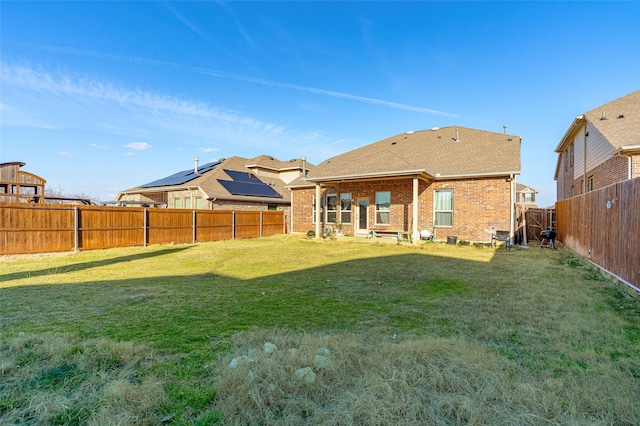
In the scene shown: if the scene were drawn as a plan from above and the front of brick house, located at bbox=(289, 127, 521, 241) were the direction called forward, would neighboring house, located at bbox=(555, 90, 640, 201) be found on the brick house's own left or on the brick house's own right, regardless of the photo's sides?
on the brick house's own right

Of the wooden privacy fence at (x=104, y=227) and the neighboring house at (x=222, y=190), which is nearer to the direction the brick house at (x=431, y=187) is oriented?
the neighboring house

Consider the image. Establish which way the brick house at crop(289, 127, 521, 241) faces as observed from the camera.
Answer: facing away from the viewer

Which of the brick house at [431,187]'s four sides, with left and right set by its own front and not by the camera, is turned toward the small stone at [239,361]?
back

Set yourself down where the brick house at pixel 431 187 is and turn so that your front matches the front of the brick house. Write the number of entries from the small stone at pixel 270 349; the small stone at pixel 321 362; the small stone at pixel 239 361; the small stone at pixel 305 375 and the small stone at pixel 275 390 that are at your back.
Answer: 5

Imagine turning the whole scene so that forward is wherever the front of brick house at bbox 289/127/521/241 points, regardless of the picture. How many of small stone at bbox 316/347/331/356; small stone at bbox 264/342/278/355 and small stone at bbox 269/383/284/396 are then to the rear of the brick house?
3

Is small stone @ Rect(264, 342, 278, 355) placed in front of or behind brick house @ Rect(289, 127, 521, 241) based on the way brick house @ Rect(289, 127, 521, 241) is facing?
behind

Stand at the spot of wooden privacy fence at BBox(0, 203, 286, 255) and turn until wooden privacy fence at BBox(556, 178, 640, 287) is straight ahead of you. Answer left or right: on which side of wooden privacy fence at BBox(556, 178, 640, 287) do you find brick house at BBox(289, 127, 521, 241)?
left

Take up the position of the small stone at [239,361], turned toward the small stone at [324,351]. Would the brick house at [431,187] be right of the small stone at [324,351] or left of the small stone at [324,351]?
left

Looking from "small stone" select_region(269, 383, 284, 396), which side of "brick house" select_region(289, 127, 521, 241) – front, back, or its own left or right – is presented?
back

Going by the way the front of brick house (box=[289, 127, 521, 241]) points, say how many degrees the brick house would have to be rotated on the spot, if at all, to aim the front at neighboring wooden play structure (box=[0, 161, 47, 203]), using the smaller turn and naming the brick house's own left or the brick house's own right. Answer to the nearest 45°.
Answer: approximately 90° to the brick house's own left

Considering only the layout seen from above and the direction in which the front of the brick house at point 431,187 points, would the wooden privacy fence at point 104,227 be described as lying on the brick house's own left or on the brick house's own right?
on the brick house's own left

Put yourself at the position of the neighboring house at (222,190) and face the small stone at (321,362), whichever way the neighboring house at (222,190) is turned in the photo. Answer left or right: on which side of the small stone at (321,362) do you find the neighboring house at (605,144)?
left

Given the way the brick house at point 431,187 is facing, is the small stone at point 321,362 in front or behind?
behind
